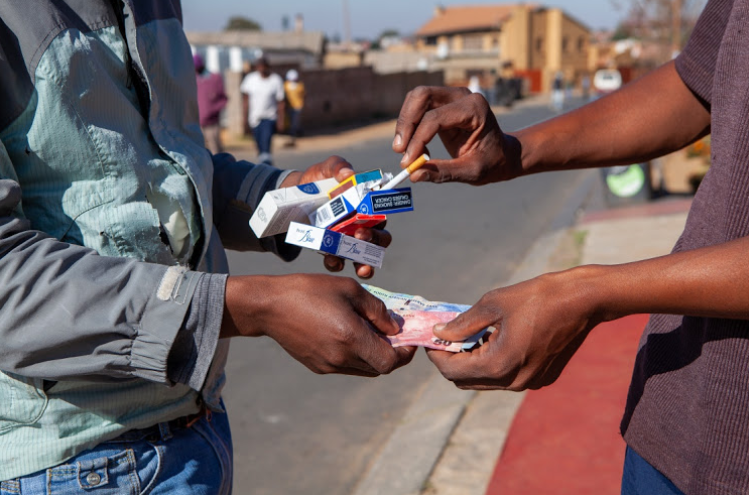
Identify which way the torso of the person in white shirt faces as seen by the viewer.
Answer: toward the camera

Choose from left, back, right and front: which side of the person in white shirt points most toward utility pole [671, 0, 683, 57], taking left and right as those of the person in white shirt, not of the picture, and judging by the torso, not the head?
left

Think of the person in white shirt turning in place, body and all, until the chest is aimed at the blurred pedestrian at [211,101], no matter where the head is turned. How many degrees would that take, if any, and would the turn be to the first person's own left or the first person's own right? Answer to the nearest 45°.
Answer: approximately 45° to the first person's own right
